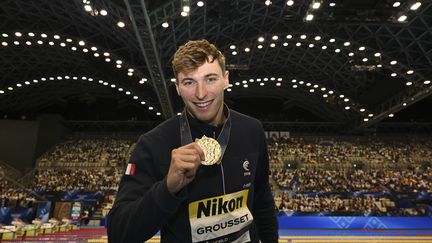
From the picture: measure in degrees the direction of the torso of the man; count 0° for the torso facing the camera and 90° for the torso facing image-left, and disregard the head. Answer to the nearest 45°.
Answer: approximately 0°

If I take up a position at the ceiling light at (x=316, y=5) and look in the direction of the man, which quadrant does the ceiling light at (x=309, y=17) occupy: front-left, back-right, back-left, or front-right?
back-right

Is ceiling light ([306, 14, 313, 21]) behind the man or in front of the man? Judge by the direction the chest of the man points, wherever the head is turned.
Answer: behind

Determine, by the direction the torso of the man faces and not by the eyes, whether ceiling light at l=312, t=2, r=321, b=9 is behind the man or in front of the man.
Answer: behind
